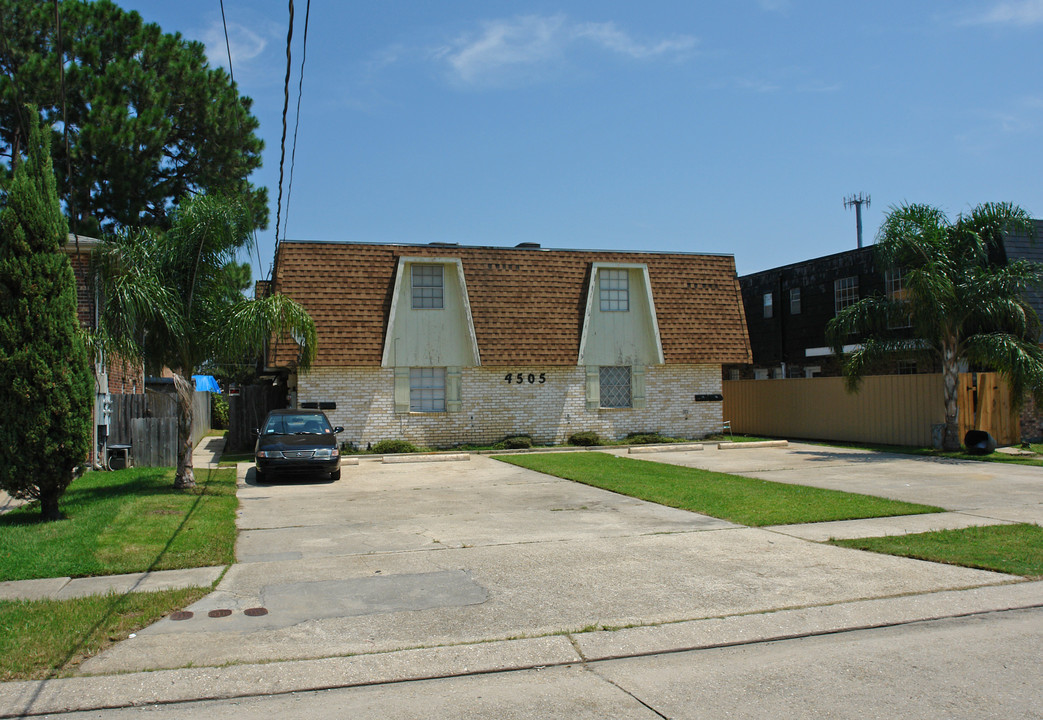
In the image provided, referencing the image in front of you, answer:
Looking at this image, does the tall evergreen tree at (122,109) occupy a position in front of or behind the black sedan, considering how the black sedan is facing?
behind

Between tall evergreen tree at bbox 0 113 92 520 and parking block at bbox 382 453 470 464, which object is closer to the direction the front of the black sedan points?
the tall evergreen tree

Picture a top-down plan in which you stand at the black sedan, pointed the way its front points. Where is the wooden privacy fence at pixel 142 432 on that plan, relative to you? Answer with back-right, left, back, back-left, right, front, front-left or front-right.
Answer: back-right

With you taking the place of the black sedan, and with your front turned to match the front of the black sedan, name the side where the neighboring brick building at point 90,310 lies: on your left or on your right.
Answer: on your right

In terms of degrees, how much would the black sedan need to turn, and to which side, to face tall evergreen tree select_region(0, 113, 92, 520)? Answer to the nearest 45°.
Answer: approximately 45° to its right

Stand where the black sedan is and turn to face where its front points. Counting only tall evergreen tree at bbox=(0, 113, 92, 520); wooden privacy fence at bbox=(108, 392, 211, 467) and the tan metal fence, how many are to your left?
1

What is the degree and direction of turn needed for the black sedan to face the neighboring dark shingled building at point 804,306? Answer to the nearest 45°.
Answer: approximately 135° to its left

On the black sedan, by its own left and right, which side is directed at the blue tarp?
back

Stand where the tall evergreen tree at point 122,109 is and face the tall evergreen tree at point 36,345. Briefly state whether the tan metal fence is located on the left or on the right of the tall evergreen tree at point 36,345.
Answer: left

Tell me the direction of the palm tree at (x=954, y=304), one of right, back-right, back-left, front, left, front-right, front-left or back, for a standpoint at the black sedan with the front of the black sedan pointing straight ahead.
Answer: left

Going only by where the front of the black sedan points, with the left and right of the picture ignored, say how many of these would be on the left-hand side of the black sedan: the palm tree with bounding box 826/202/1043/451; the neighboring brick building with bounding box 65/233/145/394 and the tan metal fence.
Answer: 2

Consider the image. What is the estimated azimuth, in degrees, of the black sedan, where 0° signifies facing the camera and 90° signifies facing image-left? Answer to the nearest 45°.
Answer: approximately 0°

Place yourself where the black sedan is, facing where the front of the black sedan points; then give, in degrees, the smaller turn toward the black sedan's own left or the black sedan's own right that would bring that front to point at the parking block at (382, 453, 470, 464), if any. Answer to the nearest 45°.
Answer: approximately 135° to the black sedan's own left
